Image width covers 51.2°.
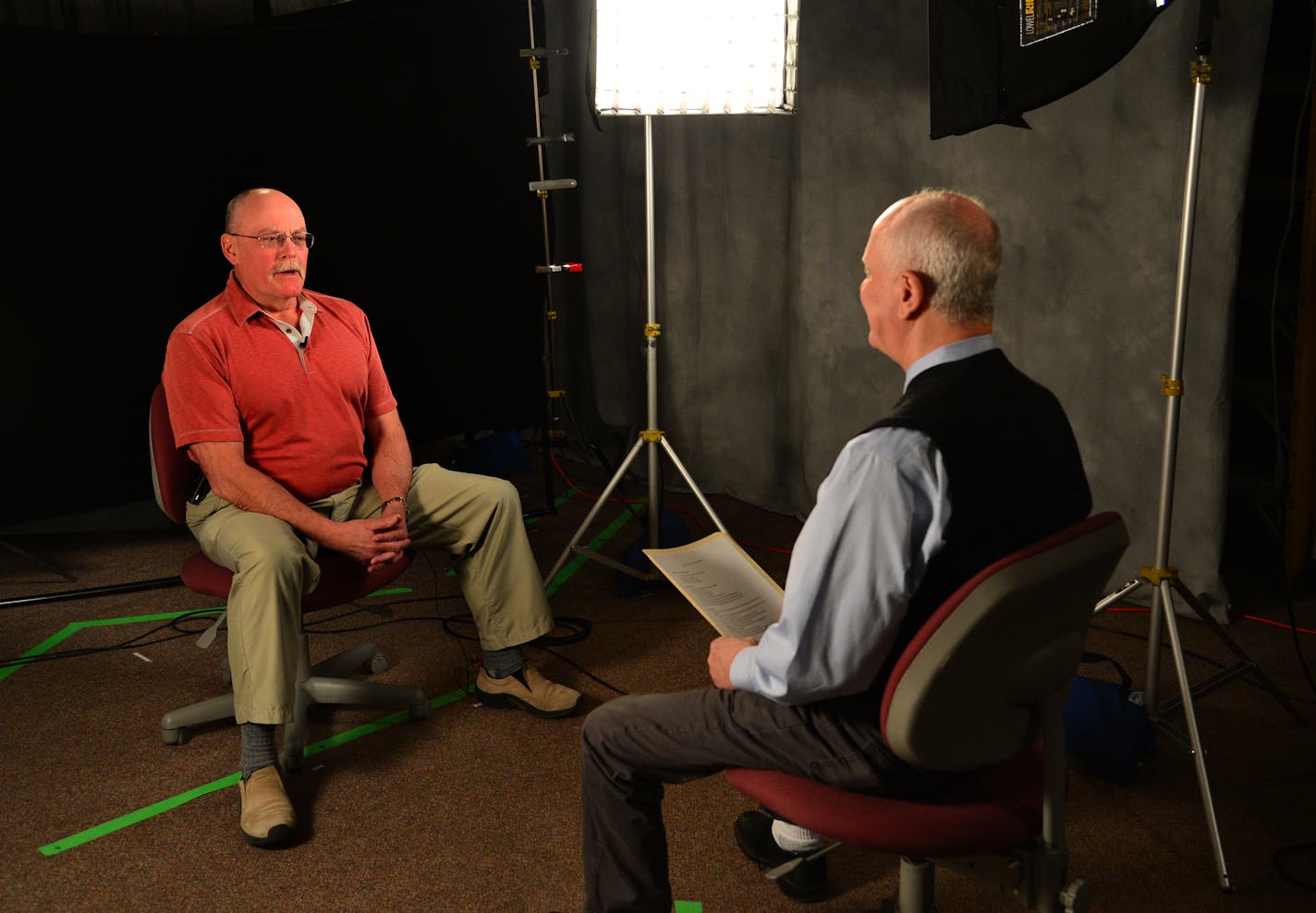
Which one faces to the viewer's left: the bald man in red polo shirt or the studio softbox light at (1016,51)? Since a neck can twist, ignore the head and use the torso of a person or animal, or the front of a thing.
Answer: the studio softbox light

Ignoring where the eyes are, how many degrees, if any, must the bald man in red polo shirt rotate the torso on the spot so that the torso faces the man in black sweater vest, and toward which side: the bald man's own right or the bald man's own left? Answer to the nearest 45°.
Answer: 0° — they already face them

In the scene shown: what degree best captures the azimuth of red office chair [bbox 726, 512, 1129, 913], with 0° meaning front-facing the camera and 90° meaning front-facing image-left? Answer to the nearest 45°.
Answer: approximately 135°

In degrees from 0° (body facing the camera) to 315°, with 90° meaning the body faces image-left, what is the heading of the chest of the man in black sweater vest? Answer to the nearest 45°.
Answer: approximately 135°

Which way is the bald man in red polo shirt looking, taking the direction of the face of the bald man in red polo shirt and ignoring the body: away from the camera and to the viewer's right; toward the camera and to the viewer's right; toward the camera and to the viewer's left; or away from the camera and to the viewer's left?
toward the camera and to the viewer's right

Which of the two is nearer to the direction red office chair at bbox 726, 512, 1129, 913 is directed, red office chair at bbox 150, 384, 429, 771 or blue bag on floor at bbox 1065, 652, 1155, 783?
the red office chair

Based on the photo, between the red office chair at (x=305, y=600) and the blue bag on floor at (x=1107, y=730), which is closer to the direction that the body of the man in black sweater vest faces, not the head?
the red office chair

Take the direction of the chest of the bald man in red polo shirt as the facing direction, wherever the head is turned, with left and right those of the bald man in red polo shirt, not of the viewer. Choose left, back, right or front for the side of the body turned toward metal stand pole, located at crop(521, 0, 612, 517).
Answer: left

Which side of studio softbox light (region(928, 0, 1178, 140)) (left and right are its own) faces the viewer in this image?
left

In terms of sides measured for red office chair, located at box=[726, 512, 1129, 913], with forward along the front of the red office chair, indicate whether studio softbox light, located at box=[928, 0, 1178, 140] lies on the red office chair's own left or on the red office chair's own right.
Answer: on the red office chair's own right

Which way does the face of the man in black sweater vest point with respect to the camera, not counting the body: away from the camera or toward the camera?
away from the camera

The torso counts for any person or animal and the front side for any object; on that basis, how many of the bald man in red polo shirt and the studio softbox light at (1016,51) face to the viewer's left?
1

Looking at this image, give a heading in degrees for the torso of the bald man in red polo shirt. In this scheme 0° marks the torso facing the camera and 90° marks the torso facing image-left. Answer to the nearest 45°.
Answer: approximately 315°
